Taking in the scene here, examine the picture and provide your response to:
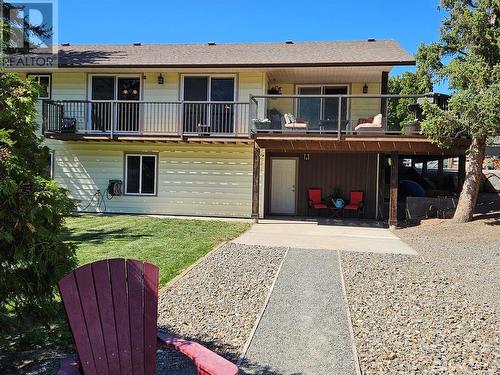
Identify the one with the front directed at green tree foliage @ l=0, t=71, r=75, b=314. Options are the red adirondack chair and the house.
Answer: the house

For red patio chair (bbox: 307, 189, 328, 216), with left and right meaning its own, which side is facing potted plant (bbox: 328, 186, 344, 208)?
left

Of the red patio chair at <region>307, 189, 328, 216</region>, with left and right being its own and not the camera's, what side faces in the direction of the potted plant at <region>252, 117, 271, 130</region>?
right

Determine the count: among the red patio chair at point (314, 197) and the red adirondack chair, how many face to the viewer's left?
0

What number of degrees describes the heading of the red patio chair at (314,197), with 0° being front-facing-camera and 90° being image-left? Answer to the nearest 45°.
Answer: approximately 315°

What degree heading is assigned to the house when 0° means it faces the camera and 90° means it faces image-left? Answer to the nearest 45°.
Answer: approximately 0°
